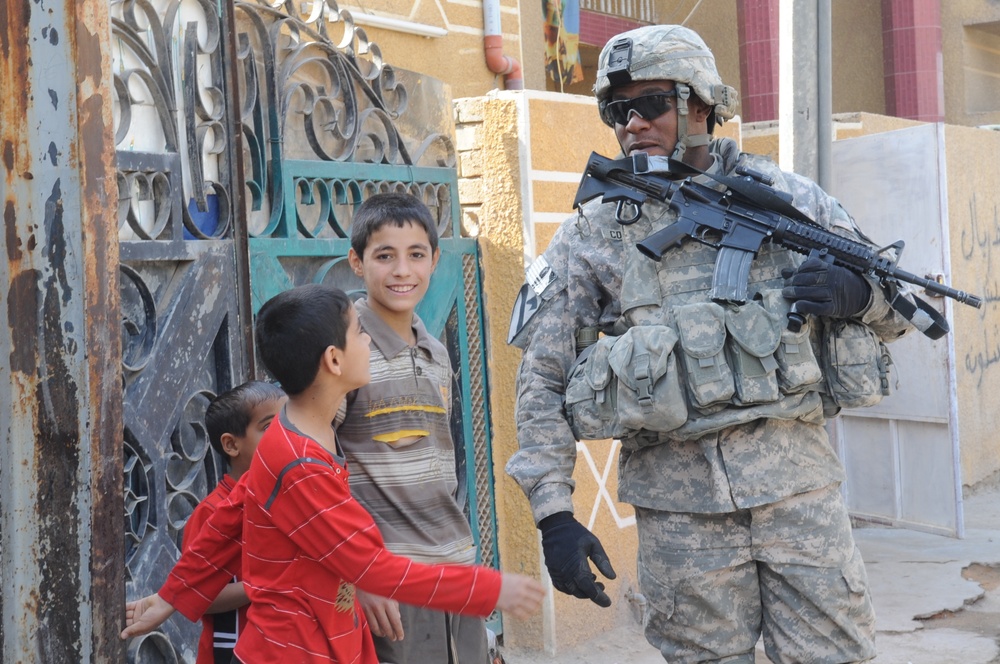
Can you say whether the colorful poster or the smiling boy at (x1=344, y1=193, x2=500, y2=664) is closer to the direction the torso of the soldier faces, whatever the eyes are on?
the smiling boy

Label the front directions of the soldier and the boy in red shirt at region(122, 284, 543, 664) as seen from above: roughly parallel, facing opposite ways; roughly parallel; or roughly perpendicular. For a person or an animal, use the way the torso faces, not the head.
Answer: roughly perpendicular

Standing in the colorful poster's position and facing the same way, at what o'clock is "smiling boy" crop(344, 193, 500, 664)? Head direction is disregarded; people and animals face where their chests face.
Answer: The smiling boy is roughly at 12 o'clock from the colorful poster.

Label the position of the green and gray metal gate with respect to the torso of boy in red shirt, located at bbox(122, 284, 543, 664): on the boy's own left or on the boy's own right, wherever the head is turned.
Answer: on the boy's own left

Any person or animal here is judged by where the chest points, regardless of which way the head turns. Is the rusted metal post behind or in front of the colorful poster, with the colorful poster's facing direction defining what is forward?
in front

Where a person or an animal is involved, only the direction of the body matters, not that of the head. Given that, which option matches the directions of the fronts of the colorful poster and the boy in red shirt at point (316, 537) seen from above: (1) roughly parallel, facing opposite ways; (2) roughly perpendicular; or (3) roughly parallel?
roughly perpendicular

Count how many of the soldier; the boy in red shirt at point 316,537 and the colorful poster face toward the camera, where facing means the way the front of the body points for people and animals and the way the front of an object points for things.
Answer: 2

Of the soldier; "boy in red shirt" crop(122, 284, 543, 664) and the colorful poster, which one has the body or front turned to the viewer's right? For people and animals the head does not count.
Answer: the boy in red shirt

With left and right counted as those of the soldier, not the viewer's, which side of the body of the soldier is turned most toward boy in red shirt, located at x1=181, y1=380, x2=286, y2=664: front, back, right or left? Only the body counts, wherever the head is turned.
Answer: right

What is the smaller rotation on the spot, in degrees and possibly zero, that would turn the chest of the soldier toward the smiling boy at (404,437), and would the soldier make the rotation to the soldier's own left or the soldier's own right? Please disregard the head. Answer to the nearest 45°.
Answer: approximately 90° to the soldier's own right

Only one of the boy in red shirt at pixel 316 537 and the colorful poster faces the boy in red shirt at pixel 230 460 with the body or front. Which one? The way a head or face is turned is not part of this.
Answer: the colorful poster

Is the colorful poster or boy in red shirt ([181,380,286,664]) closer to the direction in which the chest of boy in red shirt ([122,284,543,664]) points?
the colorful poster

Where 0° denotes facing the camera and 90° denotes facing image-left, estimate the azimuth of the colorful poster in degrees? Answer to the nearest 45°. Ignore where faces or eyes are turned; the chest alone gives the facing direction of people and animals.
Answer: approximately 0°

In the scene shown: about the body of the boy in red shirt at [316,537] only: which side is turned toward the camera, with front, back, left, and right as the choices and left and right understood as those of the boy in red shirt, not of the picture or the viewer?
right

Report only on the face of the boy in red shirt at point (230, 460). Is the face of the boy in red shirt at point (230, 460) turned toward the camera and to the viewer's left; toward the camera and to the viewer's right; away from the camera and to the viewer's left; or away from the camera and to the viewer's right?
toward the camera and to the viewer's right
